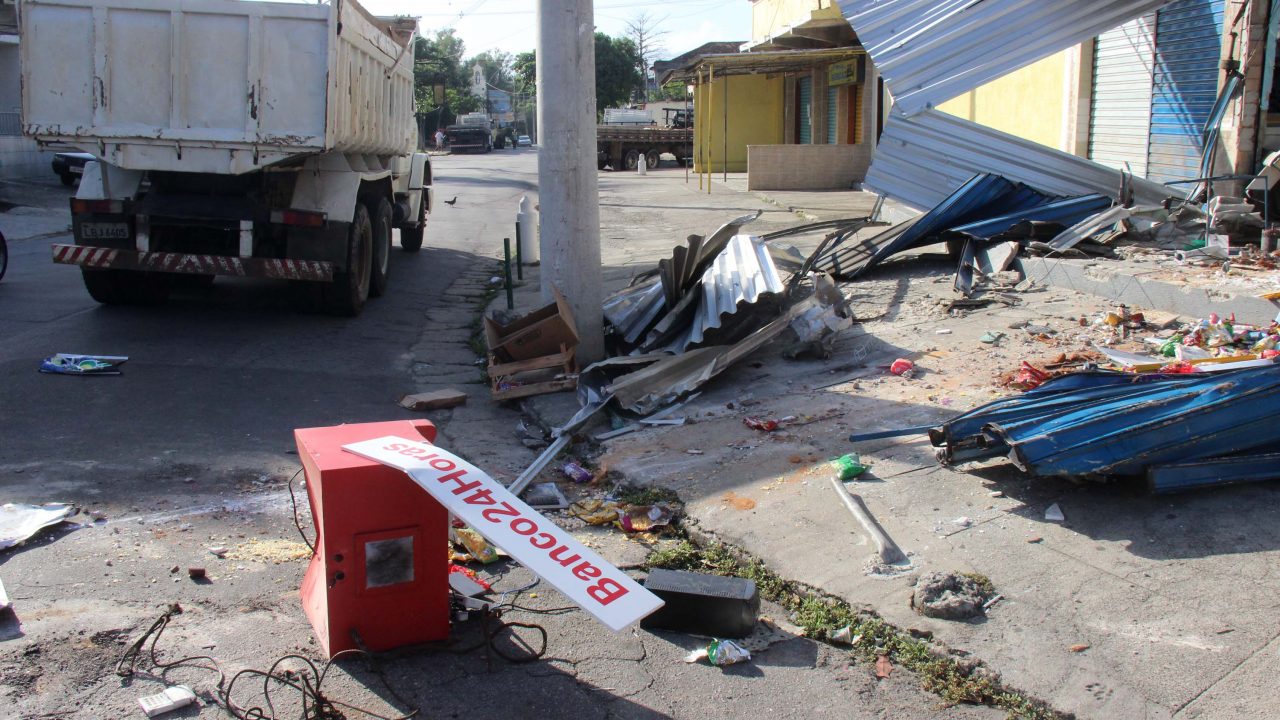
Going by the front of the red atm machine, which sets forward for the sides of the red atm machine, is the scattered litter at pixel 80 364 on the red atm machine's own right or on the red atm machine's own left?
on the red atm machine's own right

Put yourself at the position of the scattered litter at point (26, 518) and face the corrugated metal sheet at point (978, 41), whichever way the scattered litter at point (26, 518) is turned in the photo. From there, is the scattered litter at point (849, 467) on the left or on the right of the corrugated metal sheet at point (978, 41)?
right

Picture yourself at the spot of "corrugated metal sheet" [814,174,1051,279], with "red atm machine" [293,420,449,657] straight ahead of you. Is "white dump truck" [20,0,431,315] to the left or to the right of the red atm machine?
right
